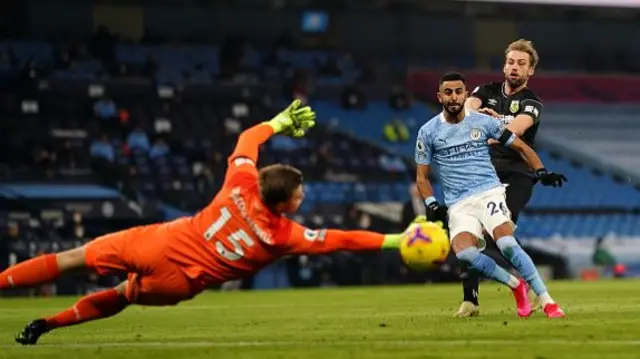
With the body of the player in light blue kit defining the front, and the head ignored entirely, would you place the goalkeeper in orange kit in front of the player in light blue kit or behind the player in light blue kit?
in front

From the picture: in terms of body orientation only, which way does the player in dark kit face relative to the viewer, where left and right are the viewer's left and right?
facing the viewer and to the left of the viewer

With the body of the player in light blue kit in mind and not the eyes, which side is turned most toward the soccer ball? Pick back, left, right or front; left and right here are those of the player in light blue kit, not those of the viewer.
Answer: front

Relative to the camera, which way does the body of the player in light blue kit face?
toward the camera

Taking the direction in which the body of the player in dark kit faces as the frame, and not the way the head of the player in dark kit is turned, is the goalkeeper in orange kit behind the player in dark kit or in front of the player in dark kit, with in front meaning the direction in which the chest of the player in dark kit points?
in front

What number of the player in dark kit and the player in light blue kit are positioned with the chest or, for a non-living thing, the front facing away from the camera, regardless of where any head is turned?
0

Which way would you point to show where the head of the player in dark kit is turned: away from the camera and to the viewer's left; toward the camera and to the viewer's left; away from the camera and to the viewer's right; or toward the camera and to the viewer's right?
toward the camera and to the viewer's left
